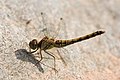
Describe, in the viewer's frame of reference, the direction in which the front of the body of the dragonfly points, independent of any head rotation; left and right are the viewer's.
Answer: facing to the left of the viewer
